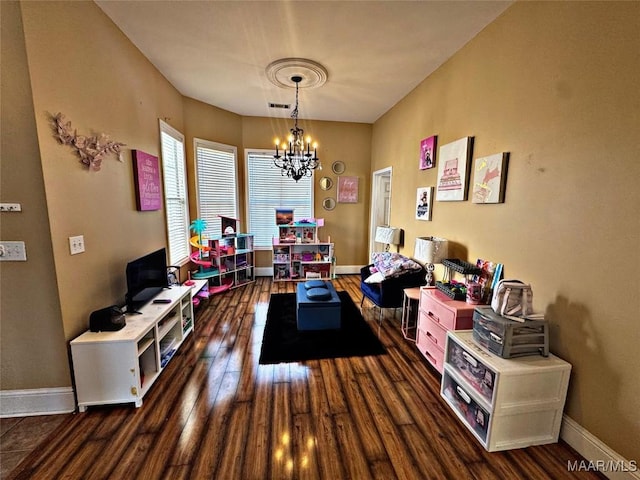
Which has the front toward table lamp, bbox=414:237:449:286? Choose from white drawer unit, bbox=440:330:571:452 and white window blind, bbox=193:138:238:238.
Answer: the white window blind

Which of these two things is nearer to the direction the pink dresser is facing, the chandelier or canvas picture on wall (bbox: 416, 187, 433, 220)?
the chandelier

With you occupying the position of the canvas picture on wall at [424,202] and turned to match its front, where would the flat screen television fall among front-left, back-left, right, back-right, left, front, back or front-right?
front

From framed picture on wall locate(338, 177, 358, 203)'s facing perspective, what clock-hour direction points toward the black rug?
The black rug is roughly at 12 o'clock from the framed picture on wall.

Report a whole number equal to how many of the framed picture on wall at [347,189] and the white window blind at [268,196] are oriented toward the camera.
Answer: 2

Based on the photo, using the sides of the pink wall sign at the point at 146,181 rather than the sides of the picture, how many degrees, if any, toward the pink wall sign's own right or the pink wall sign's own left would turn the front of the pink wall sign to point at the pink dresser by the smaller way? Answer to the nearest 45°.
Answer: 0° — it already faces it

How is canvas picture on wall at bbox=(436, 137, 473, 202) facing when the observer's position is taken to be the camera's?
facing the viewer and to the left of the viewer

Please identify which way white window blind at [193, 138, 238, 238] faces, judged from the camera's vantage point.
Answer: facing the viewer and to the right of the viewer

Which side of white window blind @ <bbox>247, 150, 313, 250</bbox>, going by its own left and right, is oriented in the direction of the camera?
front

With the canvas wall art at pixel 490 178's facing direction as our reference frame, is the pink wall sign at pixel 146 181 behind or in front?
in front

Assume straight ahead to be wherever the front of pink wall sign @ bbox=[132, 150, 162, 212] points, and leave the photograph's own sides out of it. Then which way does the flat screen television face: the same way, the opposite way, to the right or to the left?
the same way

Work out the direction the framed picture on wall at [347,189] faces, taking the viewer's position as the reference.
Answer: facing the viewer

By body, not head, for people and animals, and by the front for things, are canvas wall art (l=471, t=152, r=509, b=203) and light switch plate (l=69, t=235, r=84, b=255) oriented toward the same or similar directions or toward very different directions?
very different directions

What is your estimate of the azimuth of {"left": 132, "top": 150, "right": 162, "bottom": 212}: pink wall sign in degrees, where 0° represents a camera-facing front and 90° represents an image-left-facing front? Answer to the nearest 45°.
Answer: approximately 315°

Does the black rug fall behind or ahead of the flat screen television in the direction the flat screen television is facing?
ahead

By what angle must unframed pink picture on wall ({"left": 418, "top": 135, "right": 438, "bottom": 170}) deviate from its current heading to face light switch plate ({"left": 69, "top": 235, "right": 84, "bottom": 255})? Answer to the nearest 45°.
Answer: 0° — it already faces it

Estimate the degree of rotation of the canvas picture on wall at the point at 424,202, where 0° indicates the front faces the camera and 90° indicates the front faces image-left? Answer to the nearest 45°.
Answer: approximately 45°

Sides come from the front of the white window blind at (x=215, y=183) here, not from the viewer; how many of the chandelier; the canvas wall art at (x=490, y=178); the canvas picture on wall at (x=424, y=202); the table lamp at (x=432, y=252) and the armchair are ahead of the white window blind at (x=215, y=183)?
5

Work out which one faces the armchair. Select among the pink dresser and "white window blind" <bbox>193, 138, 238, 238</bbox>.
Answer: the white window blind

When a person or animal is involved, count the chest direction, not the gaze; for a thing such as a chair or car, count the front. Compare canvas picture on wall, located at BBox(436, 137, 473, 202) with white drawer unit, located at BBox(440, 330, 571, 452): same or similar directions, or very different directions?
same or similar directions

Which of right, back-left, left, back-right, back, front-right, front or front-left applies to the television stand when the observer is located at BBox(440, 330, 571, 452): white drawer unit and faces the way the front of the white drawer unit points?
front

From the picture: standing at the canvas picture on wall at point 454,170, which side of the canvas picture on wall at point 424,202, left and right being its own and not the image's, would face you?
left
